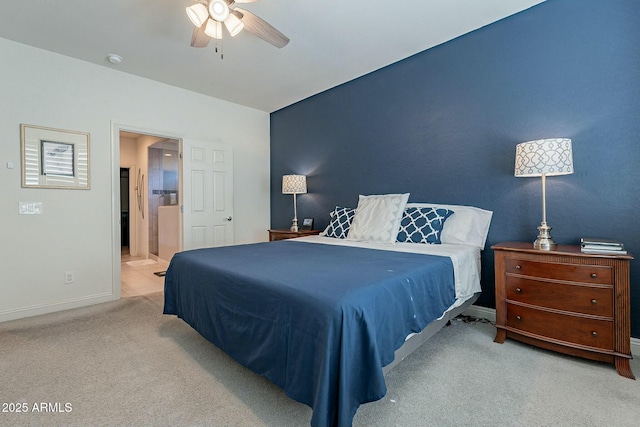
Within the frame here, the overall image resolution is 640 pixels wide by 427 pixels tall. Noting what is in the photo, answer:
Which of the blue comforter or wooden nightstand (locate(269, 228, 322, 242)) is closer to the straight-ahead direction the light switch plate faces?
the blue comforter

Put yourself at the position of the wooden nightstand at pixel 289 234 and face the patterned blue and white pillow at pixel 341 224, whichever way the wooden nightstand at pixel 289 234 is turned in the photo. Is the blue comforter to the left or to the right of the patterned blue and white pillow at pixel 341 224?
right

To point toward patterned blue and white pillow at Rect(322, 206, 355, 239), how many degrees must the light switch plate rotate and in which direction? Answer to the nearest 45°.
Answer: approximately 45° to its left

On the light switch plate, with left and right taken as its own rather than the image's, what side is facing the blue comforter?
front

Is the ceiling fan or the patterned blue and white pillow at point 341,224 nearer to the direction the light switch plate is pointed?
the ceiling fan

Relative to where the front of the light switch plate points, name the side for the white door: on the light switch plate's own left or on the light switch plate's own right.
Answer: on the light switch plate's own left

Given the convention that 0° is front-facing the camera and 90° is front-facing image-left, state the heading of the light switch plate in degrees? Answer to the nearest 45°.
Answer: approximately 0°

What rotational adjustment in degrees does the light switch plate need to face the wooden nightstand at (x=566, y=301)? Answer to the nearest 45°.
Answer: approximately 45° to its left

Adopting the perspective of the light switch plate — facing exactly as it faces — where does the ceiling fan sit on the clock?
The ceiling fan is roughly at 11 o'clock from the light switch plate.

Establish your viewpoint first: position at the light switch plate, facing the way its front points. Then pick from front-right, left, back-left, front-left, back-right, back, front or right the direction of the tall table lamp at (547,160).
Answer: front-left

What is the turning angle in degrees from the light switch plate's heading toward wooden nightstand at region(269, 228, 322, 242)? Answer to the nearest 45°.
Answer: approximately 90° to its left

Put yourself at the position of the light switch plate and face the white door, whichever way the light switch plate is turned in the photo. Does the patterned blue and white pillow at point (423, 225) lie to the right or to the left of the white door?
right

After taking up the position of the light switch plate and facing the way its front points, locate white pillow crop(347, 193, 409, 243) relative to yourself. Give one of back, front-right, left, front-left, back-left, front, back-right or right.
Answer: front-left
